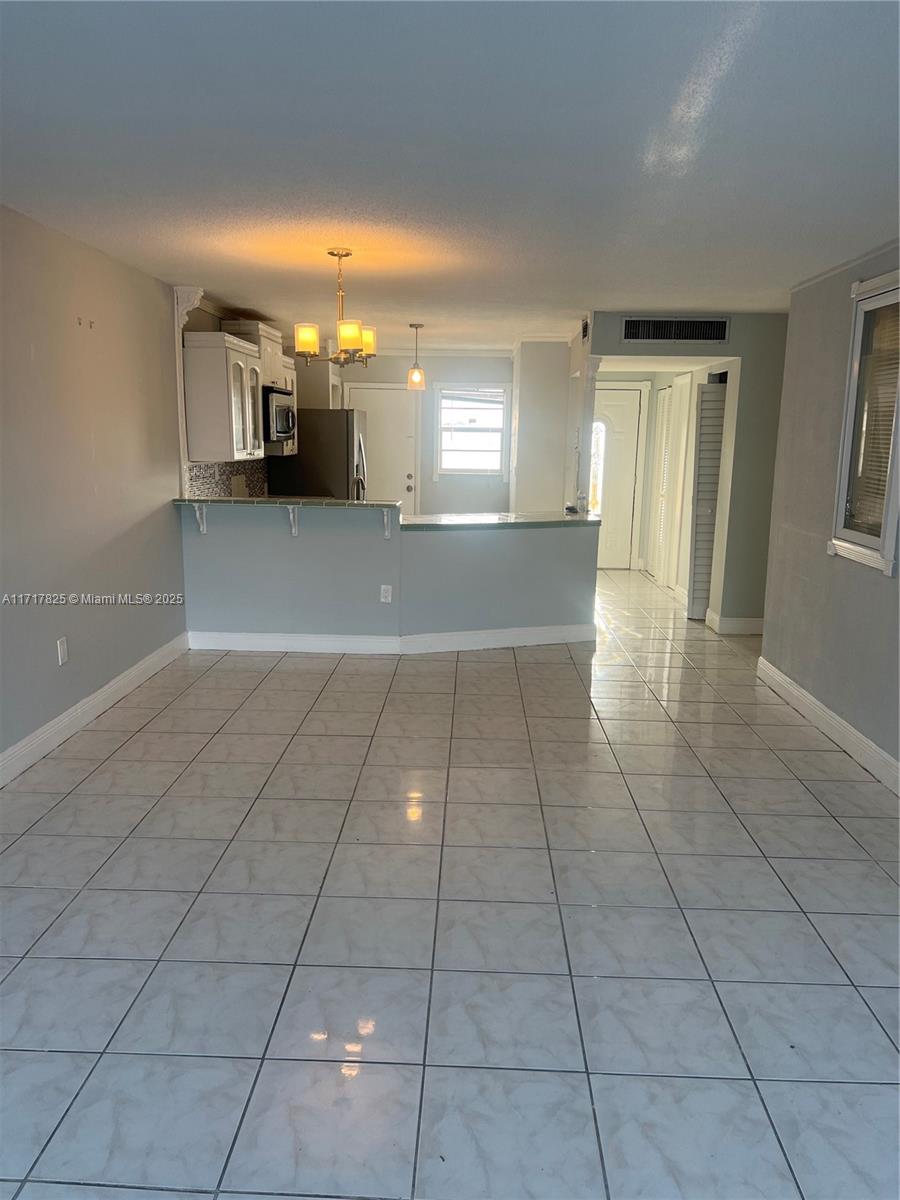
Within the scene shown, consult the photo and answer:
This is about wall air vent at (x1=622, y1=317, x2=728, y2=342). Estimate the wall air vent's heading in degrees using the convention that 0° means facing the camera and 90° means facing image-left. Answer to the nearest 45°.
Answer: approximately 0°

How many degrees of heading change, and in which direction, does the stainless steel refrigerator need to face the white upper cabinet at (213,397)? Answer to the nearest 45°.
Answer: approximately 90° to its right

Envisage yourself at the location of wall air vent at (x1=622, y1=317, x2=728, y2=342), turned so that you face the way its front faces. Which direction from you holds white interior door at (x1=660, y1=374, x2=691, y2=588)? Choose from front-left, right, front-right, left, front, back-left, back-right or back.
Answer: back

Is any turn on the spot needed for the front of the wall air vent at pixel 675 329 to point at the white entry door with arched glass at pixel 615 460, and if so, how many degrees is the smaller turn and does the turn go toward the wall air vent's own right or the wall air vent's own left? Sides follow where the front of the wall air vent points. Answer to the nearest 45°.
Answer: approximately 180°

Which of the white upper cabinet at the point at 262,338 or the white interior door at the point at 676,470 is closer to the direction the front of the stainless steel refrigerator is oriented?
the white interior door

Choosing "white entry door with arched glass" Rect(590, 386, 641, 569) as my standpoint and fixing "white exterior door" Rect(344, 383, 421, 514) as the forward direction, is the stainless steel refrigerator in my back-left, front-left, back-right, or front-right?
front-left

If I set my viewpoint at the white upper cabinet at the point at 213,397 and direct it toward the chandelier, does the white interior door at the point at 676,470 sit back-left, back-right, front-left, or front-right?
front-left

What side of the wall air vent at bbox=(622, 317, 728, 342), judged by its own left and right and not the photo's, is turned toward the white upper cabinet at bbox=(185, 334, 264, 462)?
right

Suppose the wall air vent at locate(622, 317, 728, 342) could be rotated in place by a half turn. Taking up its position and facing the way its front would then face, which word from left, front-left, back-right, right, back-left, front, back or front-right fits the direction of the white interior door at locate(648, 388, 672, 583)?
front

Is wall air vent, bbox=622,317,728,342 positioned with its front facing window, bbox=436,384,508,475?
no

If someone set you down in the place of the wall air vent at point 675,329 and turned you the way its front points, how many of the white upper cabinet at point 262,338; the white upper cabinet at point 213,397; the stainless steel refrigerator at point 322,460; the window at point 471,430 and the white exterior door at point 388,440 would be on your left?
0
